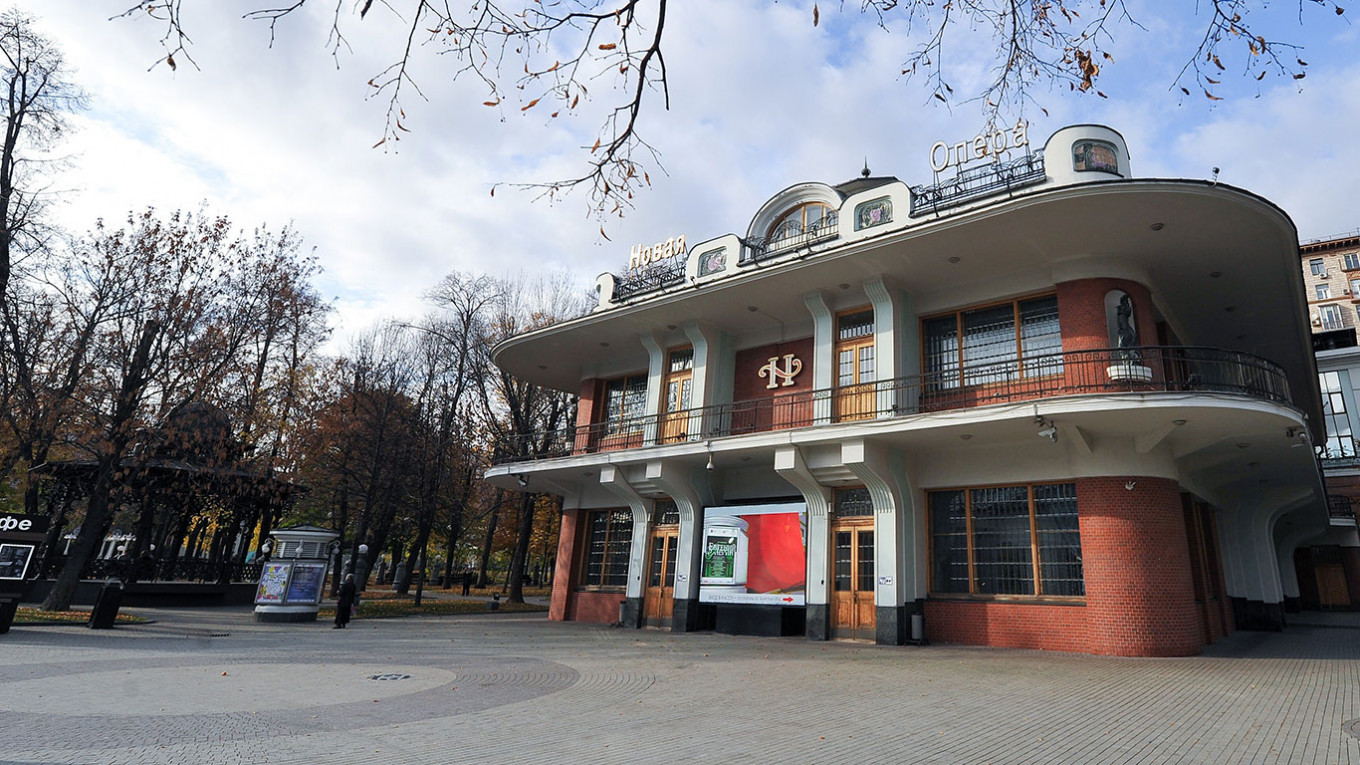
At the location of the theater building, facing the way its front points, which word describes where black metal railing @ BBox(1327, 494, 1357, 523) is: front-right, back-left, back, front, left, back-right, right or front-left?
back

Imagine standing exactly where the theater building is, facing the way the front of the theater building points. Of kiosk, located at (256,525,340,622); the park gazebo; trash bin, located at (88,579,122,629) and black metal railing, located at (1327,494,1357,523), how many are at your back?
1

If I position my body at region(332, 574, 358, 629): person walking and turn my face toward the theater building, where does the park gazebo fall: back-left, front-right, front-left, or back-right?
back-left

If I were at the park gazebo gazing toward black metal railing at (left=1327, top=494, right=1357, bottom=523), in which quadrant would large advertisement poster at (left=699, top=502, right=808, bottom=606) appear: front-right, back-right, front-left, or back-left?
front-right

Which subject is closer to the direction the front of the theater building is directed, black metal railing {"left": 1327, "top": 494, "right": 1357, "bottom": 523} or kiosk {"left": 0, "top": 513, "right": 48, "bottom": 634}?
the kiosk

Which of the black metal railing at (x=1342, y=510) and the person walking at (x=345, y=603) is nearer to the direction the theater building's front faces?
the person walking

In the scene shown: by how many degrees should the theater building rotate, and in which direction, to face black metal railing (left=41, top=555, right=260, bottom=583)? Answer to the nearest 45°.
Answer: approximately 45° to its right

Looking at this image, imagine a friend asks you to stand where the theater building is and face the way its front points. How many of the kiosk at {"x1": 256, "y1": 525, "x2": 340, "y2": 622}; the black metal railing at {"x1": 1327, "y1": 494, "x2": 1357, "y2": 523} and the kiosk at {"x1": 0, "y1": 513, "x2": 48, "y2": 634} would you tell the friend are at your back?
1

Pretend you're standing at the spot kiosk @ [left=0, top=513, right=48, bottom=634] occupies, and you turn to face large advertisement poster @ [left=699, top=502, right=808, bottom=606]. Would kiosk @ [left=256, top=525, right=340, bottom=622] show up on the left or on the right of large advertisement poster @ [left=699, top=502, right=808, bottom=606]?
left

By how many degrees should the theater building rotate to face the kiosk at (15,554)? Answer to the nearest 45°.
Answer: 0° — it already faces it

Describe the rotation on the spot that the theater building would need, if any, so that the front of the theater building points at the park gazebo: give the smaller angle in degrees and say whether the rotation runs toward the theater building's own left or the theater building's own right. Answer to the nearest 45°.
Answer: approximately 45° to the theater building's own right

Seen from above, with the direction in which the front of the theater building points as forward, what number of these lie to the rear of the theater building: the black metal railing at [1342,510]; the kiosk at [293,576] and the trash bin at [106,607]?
1

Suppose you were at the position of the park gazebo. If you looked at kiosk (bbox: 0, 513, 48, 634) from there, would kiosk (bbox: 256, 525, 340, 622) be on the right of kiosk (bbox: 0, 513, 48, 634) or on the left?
left

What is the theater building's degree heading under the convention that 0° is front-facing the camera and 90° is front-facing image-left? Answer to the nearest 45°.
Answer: approximately 45°

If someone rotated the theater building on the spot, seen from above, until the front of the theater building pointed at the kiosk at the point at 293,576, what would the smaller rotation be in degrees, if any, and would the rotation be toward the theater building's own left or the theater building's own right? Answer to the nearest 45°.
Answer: approximately 45° to the theater building's own right
